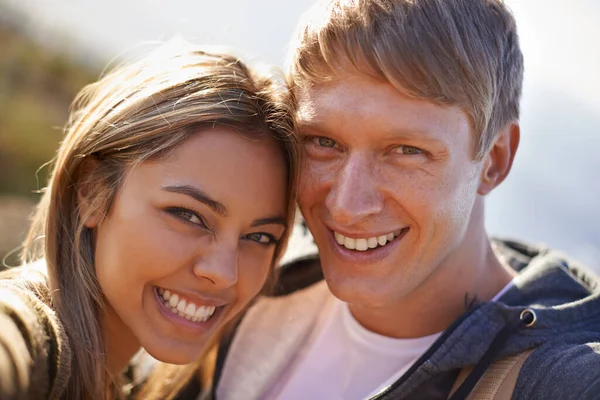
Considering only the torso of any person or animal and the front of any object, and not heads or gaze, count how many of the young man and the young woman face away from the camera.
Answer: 0

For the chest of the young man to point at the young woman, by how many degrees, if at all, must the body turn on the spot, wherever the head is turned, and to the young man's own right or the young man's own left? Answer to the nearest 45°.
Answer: approximately 45° to the young man's own right

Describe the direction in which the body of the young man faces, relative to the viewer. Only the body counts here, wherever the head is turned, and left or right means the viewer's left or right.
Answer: facing the viewer and to the left of the viewer

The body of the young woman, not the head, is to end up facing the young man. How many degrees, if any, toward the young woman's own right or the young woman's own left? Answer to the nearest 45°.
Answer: approximately 45° to the young woman's own left

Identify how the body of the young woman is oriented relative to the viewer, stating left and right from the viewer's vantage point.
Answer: facing the viewer and to the right of the viewer
